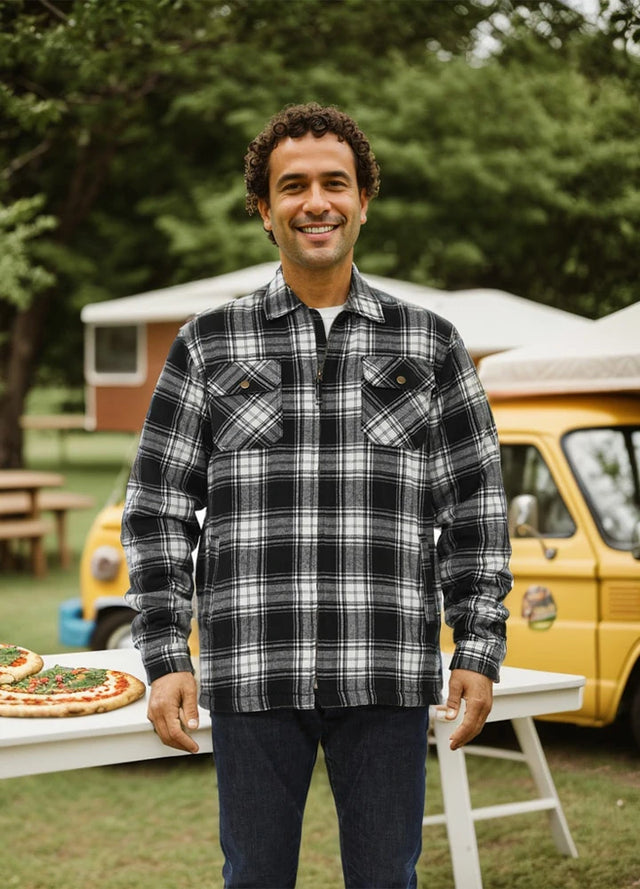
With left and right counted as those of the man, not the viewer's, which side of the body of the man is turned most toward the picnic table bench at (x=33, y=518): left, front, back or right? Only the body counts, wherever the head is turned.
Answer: back

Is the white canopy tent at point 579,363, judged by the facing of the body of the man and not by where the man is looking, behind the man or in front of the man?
behind

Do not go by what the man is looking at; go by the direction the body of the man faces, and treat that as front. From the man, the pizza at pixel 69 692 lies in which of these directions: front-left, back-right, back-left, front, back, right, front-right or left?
back-right

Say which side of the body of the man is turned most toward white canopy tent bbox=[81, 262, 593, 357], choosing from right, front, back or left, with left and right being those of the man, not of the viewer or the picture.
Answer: back

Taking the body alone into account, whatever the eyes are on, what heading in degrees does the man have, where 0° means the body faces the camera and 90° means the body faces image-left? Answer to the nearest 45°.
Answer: approximately 0°

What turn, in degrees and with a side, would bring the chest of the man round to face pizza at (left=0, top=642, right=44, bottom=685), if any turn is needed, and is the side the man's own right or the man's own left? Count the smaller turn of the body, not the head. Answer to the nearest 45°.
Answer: approximately 135° to the man's own right

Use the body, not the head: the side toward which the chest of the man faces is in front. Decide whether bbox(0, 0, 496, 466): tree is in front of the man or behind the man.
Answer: behind

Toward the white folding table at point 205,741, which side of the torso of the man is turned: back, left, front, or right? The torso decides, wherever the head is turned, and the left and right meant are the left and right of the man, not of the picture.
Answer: back
